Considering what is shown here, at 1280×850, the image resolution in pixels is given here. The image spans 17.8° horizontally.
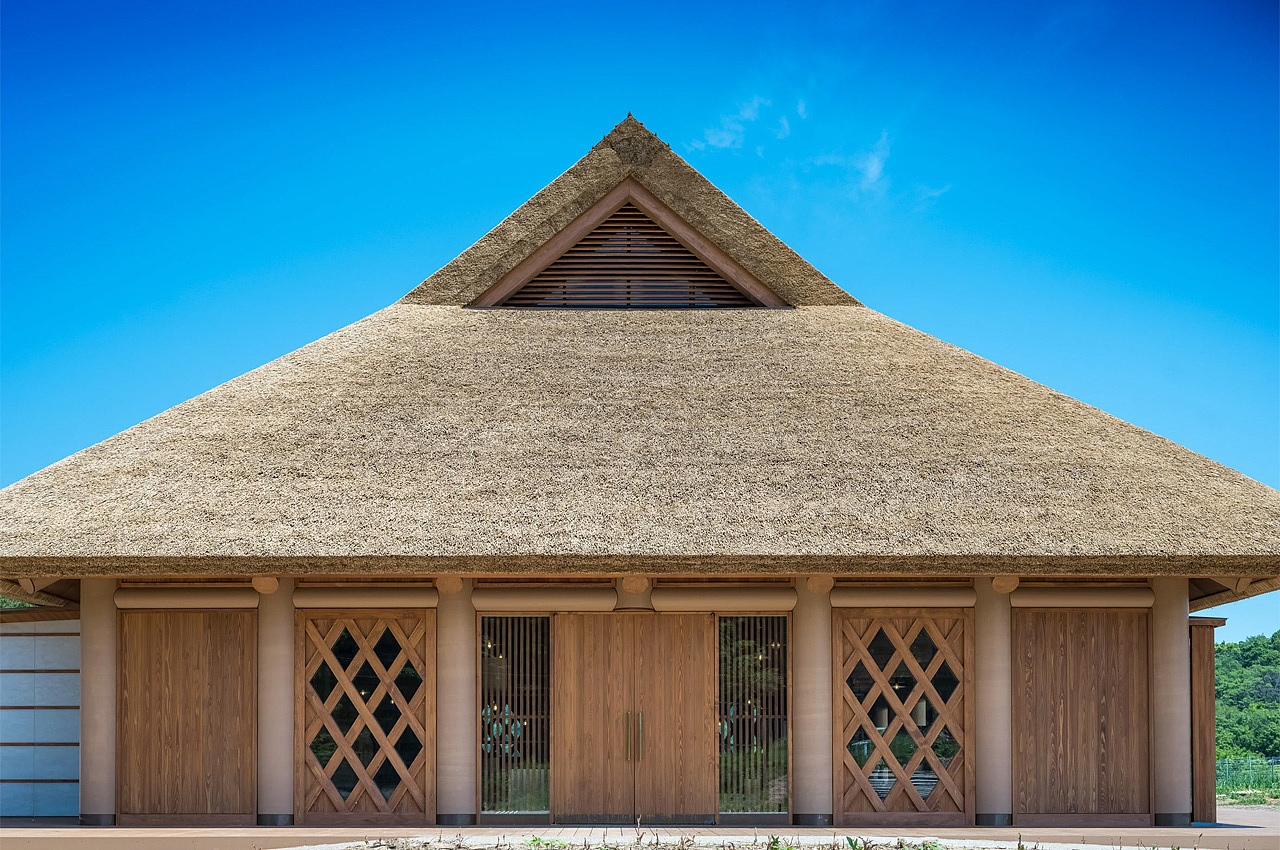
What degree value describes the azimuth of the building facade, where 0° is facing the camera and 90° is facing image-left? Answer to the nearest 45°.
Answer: approximately 0°

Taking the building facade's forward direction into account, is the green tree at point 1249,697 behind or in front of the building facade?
behind
